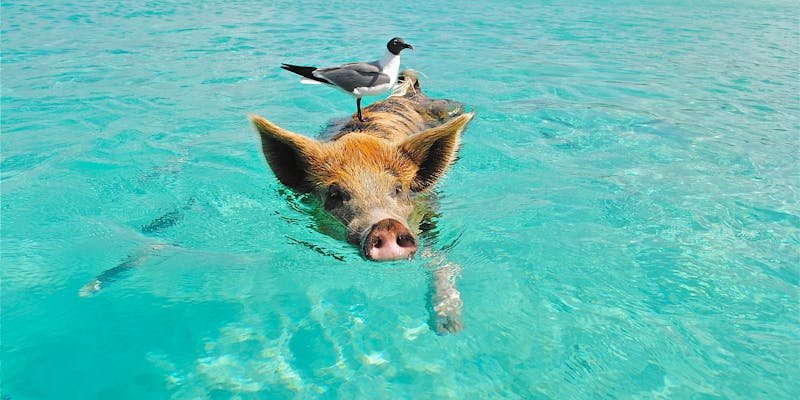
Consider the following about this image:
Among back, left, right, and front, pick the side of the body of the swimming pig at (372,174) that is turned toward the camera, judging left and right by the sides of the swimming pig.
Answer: front

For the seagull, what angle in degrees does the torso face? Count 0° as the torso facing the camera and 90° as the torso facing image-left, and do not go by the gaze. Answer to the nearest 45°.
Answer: approximately 270°
